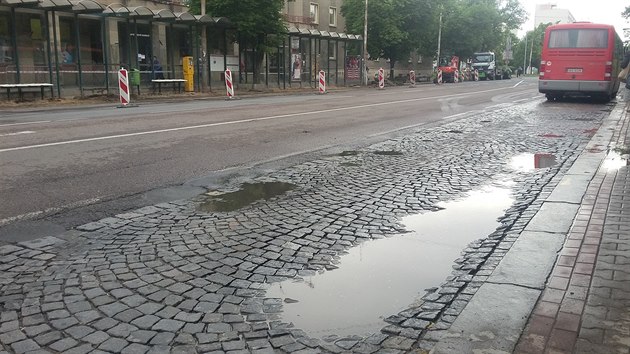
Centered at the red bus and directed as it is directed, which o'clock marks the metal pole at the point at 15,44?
The metal pole is roughly at 8 o'clock from the red bus.

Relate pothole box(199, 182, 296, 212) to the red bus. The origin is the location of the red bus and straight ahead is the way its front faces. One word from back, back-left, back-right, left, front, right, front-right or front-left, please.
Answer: back

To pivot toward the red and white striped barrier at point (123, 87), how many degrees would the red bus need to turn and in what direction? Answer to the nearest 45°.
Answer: approximately 135° to its left

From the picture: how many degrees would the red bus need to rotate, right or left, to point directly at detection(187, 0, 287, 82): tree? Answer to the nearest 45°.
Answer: approximately 90° to its left

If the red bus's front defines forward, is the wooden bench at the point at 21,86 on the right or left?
on its left

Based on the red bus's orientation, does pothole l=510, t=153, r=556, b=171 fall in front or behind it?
behind

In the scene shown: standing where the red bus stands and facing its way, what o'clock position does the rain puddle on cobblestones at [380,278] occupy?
The rain puddle on cobblestones is roughly at 6 o'clock from the red bus.

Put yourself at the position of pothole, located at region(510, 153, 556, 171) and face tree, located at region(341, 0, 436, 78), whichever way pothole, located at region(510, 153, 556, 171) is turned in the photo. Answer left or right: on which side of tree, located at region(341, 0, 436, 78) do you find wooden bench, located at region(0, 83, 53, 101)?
left

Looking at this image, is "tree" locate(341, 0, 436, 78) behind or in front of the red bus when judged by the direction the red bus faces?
in front

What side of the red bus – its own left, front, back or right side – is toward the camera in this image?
back

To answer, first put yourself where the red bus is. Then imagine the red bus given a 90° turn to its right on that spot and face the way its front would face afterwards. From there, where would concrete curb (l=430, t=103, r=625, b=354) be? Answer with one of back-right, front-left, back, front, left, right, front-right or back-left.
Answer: right

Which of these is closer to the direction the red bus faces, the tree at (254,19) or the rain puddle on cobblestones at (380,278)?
the tree

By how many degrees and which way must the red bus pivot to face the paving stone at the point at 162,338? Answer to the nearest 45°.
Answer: approximately 180°
